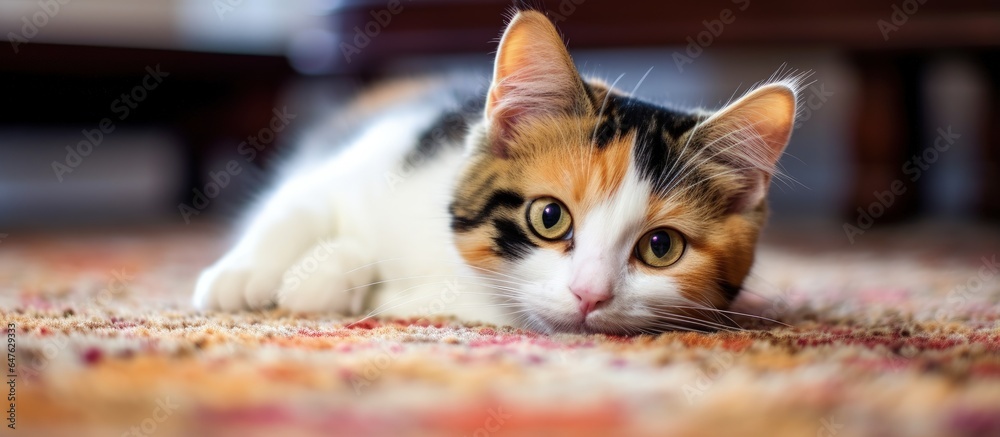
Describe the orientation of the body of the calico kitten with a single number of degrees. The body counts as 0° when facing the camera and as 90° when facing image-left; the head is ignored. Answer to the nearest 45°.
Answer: approximately 315°
